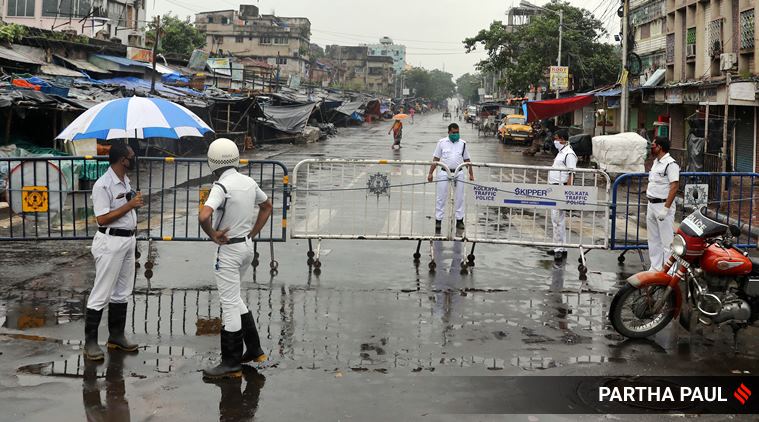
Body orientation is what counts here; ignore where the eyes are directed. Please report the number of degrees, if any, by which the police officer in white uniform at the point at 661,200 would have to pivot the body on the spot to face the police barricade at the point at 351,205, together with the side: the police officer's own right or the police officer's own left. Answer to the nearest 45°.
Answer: approximately 45° to the police officer's own right

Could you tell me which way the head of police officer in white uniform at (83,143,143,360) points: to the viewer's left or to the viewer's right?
to the viewer's right

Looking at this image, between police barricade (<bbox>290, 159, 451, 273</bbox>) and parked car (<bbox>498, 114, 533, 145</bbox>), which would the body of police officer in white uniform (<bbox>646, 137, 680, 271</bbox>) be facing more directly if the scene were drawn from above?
the police barricade

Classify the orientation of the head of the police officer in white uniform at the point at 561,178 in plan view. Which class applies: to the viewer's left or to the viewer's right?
to the viewer's left

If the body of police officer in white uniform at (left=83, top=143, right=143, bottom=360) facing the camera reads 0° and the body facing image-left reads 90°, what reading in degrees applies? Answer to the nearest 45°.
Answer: approximately 315°

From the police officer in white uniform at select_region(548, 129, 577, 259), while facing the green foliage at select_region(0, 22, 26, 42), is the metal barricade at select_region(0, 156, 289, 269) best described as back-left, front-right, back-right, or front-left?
front-left

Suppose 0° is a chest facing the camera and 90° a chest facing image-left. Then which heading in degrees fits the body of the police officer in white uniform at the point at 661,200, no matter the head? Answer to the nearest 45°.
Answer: approximately 45°

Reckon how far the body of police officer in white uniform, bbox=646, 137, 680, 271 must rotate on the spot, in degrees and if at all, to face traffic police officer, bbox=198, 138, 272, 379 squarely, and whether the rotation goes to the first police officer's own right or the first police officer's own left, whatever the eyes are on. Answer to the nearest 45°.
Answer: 0° — they already face them

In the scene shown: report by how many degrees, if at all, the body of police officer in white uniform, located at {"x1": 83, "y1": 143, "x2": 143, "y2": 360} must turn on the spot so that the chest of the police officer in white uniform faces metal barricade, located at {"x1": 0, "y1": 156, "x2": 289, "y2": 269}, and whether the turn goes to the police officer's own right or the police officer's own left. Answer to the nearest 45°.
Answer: approximately 135° to the police officer's own left

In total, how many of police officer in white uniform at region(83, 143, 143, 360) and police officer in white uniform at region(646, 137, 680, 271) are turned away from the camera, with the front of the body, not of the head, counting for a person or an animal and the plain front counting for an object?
0

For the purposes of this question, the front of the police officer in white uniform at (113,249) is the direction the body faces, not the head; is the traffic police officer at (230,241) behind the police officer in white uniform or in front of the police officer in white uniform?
in front

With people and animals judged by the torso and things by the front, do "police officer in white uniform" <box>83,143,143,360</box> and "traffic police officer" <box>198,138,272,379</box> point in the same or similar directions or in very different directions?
very different directions

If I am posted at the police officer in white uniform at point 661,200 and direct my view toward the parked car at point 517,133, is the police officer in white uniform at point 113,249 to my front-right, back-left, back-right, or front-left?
back-left

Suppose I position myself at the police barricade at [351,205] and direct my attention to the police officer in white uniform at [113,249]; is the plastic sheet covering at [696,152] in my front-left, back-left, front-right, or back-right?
back-left

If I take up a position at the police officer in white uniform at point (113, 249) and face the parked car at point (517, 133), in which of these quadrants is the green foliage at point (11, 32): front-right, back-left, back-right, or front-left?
front-left

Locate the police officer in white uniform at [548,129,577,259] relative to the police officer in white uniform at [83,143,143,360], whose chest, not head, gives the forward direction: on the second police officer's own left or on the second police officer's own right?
on the second police officer's own left

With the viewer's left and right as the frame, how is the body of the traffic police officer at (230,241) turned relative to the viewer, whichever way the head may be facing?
facing away from the viewer and to the left of the viewer

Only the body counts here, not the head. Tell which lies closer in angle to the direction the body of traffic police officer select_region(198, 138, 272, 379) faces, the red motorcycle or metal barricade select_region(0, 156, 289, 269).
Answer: the metal barricade
